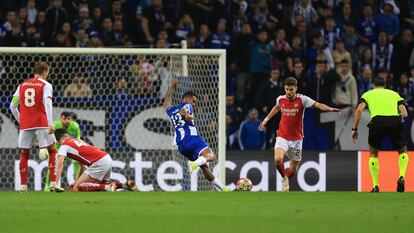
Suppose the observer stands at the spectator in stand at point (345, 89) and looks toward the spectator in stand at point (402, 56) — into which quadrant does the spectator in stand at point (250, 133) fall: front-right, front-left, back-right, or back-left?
back-left

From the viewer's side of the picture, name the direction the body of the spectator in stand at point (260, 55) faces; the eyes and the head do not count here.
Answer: toward the camera

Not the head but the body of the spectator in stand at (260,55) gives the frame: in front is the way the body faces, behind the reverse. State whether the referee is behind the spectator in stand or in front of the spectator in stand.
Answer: in front

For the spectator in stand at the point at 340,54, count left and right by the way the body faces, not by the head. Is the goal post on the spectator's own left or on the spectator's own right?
on the spectator's own right

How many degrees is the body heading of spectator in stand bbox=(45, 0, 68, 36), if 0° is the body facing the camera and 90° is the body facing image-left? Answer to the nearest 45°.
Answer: approximately 0°

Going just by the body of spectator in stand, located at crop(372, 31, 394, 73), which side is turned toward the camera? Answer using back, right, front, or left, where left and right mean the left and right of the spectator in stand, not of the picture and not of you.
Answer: front

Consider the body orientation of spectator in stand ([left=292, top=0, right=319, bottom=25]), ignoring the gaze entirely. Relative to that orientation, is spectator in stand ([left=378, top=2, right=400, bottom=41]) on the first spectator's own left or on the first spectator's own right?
on the first spectator's own left

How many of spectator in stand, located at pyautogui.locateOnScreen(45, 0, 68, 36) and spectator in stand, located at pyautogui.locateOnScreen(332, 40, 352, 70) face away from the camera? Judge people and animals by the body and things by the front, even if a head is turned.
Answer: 0

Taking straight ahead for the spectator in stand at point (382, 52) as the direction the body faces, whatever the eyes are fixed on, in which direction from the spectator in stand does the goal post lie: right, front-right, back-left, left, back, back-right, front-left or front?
front-right

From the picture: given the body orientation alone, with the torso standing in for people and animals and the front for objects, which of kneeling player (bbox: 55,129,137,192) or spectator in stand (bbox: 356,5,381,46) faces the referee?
the spectator in stand

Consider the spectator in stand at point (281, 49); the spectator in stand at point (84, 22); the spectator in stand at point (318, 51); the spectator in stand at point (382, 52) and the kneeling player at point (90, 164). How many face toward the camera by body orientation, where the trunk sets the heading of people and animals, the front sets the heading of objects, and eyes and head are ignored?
4
